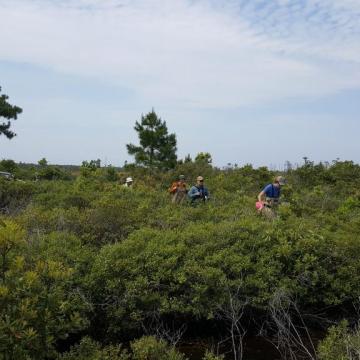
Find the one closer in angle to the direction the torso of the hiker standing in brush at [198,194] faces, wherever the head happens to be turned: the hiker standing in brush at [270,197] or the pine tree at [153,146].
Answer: the hiker standing in brush

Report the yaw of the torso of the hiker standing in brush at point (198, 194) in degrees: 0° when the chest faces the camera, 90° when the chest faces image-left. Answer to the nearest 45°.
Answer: approximately 0°

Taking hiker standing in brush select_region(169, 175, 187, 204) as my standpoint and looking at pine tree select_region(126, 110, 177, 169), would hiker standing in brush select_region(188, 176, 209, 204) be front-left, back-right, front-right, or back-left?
back-right

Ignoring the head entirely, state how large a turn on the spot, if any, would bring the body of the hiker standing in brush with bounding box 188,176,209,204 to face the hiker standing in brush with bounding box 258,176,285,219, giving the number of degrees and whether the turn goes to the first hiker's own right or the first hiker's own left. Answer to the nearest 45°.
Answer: approximately 45° to the first hiker's own left

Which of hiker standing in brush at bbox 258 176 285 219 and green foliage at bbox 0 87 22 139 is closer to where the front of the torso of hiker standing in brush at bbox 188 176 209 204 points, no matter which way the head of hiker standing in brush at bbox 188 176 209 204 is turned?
the hiker standing in brush

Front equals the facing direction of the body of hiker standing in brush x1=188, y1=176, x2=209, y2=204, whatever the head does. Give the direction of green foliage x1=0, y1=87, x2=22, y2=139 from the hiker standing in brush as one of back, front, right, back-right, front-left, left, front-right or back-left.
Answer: back-right

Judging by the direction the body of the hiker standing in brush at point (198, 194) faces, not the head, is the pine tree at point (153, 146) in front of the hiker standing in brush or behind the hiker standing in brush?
behind
